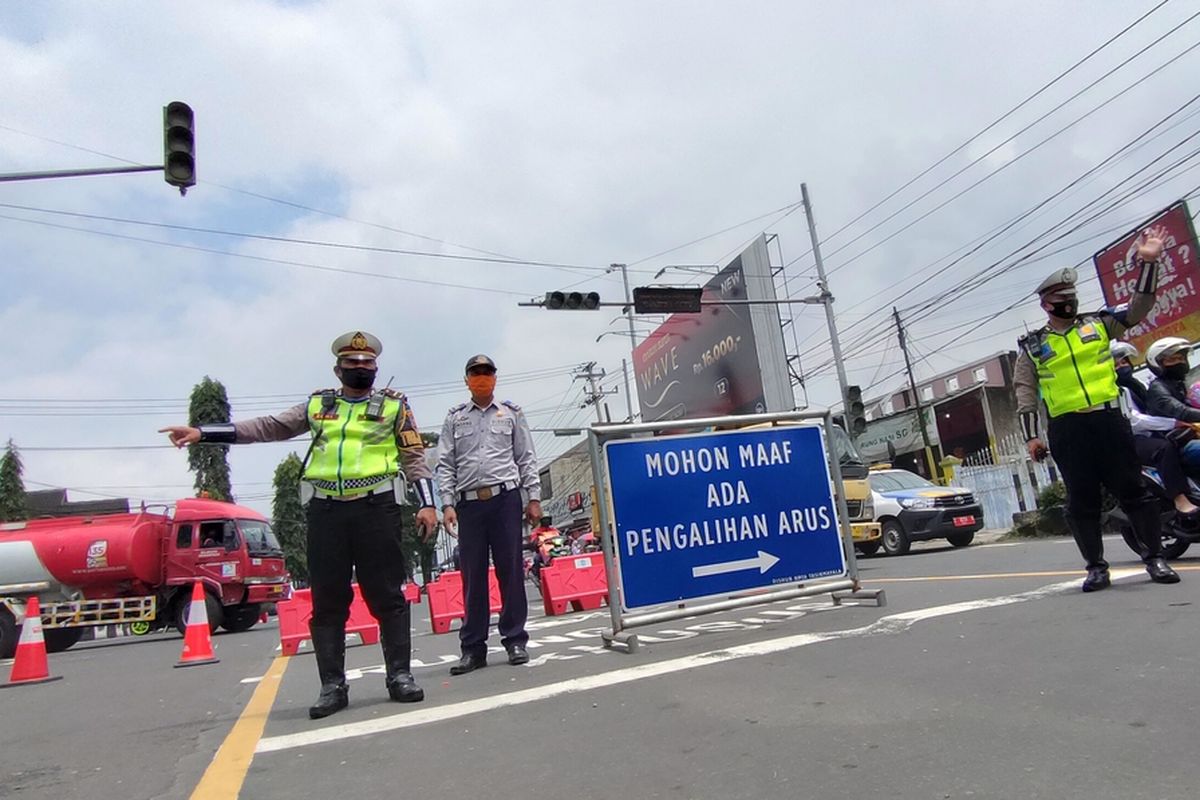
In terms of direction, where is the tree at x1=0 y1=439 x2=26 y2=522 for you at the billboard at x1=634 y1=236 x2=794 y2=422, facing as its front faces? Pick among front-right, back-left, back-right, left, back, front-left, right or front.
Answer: front-right

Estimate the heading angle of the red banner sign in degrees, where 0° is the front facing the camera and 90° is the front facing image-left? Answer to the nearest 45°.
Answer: approximately 45°

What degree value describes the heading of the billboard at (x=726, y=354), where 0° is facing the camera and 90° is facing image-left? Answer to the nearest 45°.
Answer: approximately 45°

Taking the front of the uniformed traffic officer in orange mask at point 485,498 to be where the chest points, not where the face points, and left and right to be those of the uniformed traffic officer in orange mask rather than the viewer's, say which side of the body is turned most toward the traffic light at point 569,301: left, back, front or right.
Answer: back

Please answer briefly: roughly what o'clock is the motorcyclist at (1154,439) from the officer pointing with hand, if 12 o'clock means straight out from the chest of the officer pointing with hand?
The motorcyclist is roughly at 9 o'clock from the officer pointing with hand.
